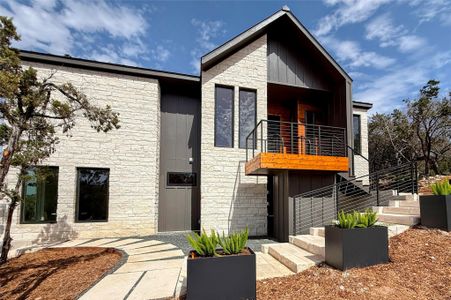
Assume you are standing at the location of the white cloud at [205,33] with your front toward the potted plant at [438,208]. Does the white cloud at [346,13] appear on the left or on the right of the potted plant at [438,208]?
left

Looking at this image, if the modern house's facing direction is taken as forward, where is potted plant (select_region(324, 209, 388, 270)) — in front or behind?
in front

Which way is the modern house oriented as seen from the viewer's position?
toward the camera

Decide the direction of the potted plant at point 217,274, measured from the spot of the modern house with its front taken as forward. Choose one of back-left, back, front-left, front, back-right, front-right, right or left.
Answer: front

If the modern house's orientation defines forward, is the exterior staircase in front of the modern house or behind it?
in front
